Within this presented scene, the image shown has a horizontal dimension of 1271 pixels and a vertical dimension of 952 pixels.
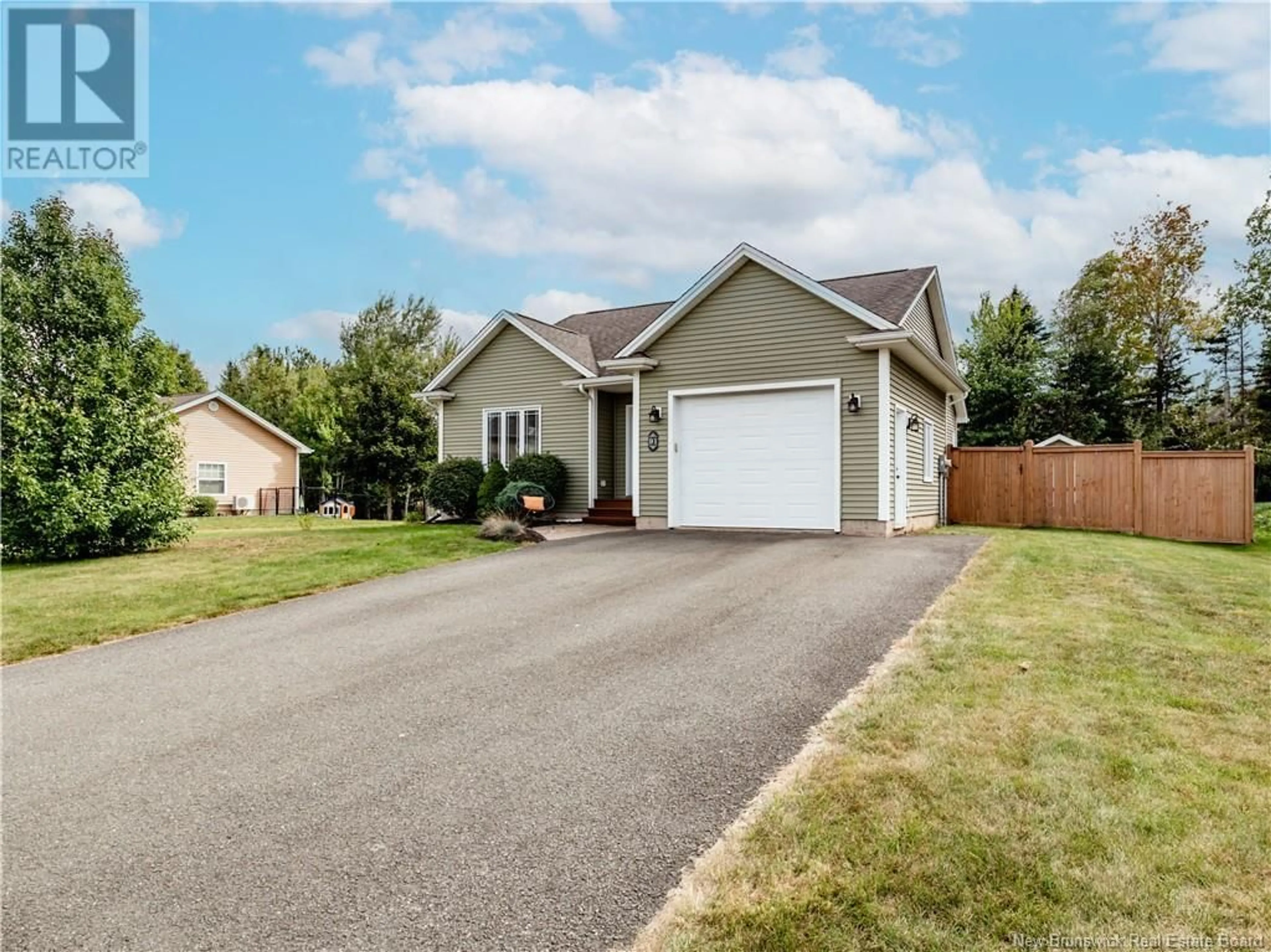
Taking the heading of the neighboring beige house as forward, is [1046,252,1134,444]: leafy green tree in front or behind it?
behind

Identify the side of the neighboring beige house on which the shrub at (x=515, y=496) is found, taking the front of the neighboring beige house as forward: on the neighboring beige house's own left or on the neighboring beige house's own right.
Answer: on the neighboring beige house's own left

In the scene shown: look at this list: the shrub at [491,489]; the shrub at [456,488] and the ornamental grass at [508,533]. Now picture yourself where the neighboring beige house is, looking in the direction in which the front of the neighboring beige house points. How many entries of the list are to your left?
3

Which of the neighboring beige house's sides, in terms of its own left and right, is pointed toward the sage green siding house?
left

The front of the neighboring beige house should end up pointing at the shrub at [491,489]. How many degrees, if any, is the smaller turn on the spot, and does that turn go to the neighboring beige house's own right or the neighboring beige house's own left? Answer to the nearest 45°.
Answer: approximately 90° to the neighboring beige house's own left
